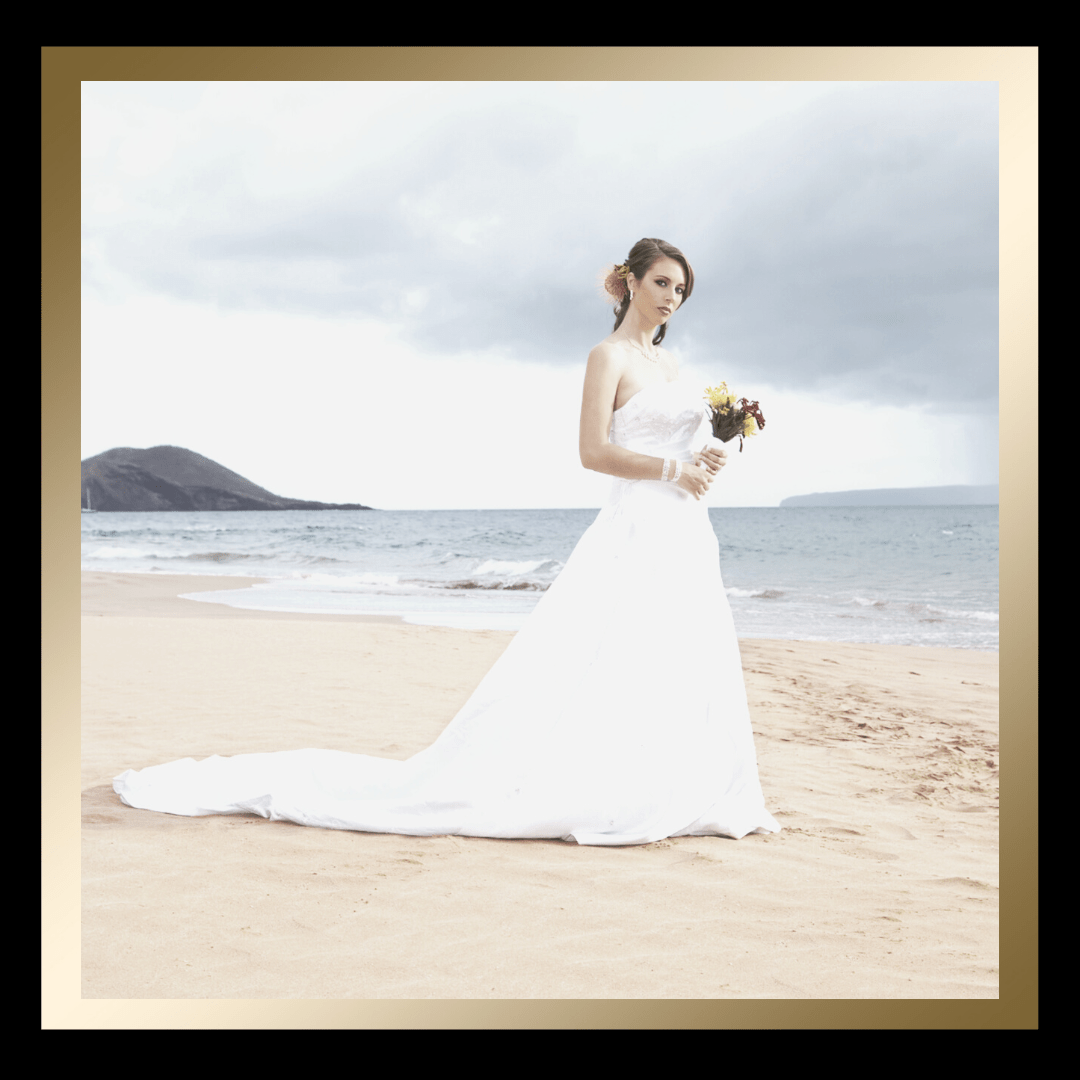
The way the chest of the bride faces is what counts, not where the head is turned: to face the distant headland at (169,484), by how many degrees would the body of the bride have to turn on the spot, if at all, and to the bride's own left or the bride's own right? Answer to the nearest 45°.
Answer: approximately 135° to the bride's own left

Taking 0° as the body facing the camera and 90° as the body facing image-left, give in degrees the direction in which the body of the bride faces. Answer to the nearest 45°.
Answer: approximately 315°
